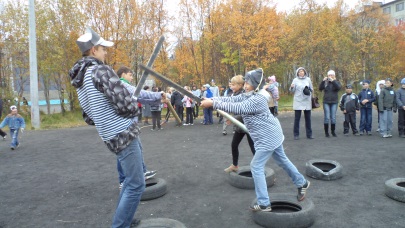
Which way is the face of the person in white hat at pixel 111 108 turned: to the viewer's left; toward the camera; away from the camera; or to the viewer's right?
to the viewer's right

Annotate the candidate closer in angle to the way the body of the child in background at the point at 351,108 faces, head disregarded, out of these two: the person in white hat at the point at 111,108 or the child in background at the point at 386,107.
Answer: the person in white hat

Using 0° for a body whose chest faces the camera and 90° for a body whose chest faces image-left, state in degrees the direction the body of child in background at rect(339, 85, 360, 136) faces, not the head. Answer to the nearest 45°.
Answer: approximately 0°

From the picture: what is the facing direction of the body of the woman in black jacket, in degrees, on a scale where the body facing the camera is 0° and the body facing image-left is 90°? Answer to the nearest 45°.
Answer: approximately 0°

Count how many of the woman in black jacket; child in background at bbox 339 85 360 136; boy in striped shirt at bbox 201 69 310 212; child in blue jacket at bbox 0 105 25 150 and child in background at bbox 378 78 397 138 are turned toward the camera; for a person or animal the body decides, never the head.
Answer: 4

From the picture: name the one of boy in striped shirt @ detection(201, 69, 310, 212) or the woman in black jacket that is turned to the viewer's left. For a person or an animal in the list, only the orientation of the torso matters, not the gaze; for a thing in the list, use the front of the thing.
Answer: the boy in striped shirt

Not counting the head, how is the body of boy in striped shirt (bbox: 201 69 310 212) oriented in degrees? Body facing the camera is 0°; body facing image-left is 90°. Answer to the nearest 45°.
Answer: approximately 90°
